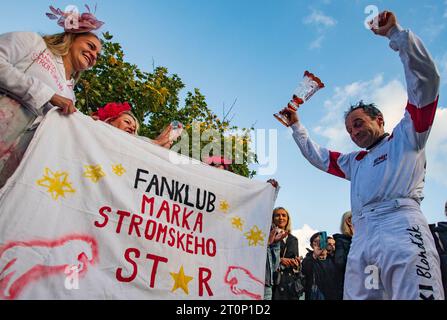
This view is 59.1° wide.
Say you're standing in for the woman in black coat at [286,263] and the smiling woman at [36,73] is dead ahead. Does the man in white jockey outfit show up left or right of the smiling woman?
left

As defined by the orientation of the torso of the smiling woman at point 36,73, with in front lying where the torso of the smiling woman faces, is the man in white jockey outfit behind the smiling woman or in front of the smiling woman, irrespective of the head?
in front

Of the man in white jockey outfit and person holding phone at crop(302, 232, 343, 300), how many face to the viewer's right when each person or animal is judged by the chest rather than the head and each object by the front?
0

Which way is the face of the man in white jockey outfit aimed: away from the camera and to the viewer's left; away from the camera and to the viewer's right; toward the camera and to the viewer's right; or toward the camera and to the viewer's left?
toward the camera and to the viewer's left

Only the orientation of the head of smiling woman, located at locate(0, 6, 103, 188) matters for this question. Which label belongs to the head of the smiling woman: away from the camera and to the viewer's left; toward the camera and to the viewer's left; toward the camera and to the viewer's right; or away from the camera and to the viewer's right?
toward the camera and to the viewer's right

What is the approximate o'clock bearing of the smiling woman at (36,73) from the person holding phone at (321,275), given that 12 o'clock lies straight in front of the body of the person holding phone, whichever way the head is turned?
The smiling woman is roughly at 1 o'clock from the person holding phone.

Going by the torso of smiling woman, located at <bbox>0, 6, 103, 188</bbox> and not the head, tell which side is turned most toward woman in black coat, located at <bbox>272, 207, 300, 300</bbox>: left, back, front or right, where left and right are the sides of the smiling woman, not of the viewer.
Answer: left

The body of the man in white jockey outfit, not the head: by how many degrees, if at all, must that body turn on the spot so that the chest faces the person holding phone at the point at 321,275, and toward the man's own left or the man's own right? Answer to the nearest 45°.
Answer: approximately 135° to the man's own right

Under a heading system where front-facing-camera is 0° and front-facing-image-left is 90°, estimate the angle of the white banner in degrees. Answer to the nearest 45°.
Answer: approximately 315°

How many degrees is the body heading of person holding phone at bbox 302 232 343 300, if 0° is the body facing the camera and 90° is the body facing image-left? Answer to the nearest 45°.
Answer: approximately 0°

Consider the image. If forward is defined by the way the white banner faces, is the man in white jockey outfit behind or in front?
in front
